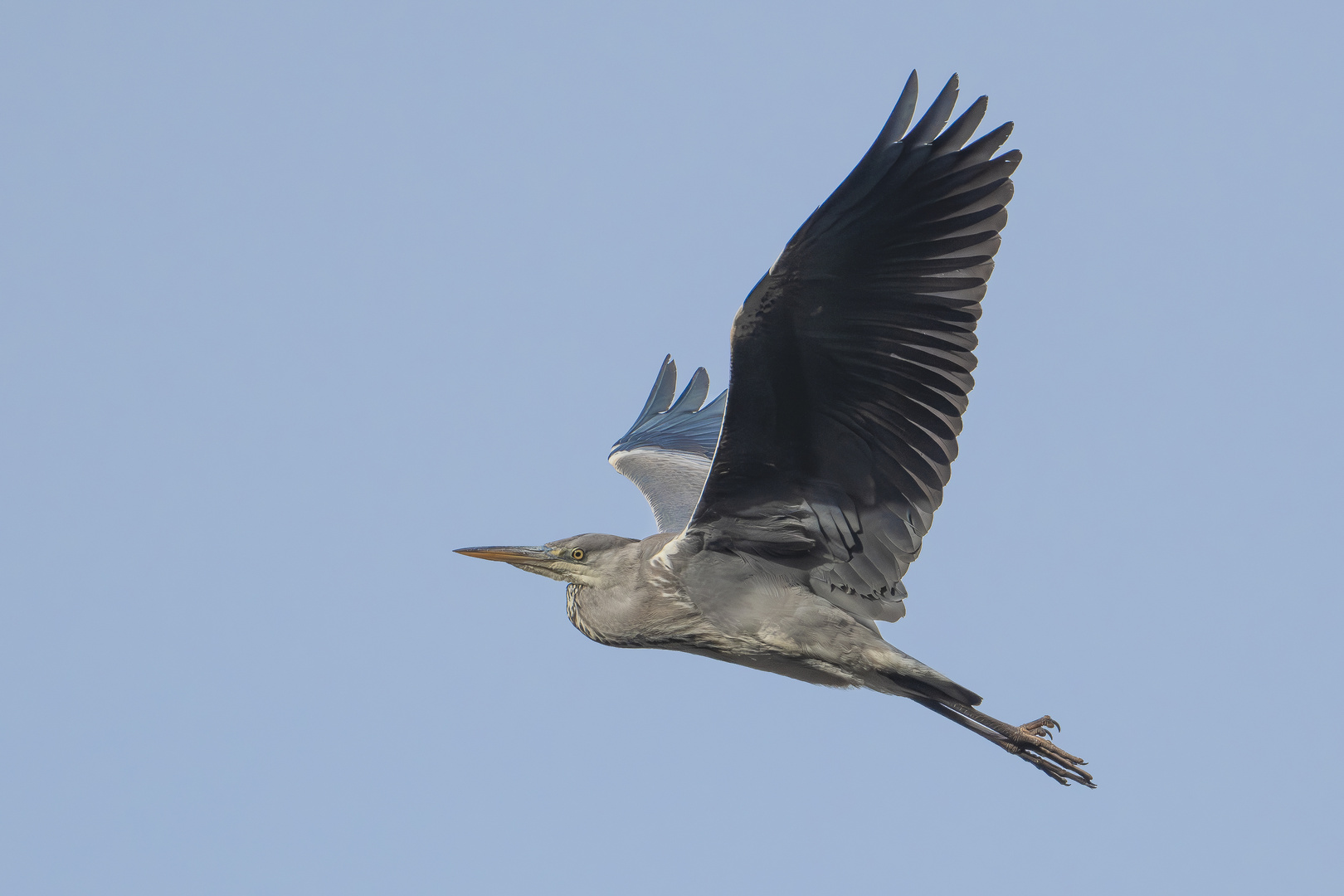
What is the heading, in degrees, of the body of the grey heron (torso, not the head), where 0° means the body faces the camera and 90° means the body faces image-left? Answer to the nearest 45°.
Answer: approximately 90°
